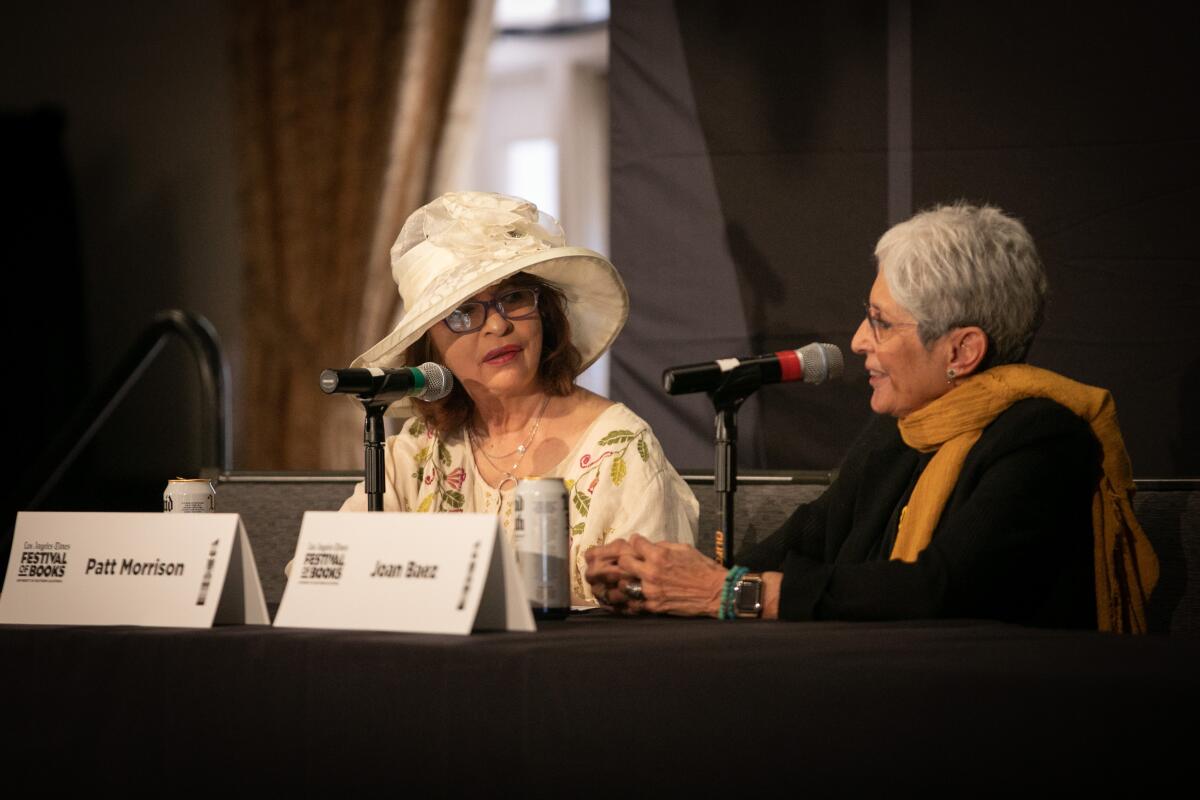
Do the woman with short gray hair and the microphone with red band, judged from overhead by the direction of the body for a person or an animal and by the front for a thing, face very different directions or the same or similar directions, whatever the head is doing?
very different directions

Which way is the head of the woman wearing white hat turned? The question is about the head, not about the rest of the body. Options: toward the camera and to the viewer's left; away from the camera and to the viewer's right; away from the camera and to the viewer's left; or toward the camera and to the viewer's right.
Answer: toward the camera and to the viewer's right

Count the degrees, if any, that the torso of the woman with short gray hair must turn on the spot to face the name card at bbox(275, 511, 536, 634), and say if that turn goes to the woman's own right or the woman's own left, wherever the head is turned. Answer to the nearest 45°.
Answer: approximately 45° to the woman's own left

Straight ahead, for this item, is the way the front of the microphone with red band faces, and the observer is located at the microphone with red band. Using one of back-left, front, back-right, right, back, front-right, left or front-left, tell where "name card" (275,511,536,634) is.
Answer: back-right

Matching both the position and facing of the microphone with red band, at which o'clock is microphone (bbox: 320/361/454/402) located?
The microphone is roughly at 6 o'clock from the microphone with red band.

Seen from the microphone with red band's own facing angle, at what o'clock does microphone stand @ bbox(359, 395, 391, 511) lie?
The microphone stand is roughly at 6 o'clock from the microphone with red band.

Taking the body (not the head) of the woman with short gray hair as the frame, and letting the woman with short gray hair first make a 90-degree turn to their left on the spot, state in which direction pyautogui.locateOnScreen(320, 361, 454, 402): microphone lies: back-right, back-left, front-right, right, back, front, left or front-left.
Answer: right

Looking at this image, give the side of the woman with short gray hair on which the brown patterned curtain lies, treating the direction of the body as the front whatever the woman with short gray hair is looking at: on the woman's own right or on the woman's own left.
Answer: on the woman's own right

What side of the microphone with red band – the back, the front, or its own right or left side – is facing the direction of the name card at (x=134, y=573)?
back

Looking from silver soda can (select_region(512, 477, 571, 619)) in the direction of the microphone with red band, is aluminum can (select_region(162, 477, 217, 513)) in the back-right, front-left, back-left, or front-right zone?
back-left

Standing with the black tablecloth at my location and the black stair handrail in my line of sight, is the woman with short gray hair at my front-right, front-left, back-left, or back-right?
front-right

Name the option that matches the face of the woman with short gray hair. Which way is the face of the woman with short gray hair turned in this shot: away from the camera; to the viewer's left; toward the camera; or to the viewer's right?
to the viewer's left

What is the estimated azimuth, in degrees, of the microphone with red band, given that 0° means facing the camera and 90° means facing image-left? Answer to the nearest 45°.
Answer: approximately 270°

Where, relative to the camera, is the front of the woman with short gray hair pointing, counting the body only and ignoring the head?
to the viewer's left
